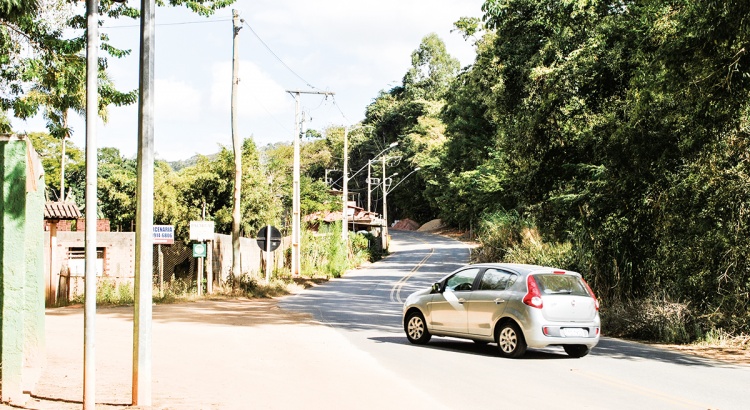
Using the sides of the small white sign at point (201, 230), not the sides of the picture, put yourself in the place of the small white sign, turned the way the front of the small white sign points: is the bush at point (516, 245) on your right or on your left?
on your left

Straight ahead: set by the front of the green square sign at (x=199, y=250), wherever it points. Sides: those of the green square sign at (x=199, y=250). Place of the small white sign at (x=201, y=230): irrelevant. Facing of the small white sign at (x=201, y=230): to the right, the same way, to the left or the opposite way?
the same way

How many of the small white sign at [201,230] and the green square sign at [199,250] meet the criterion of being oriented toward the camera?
2

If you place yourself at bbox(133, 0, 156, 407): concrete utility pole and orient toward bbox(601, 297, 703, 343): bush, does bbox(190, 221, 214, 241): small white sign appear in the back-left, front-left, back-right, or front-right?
front-left

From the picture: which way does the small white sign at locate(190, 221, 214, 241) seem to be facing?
toward the camera

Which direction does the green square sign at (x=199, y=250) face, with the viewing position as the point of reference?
facing the viewer

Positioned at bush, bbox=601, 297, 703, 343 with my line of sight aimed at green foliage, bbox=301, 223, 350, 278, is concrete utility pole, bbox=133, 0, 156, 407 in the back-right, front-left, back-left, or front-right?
back-left

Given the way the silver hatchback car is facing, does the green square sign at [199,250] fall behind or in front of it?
in front

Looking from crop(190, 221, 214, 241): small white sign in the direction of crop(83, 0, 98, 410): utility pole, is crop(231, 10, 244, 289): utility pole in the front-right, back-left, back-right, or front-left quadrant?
back-left

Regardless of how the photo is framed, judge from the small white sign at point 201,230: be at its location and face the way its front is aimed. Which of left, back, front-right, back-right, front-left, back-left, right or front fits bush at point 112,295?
right

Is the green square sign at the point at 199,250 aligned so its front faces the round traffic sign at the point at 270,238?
no

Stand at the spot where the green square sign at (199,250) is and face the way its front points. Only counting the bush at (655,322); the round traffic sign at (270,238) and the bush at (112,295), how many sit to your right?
1

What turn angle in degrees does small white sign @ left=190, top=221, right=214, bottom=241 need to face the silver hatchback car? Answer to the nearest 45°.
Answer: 0° — it already faces it

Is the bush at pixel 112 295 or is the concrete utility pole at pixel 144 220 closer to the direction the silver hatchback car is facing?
the bush

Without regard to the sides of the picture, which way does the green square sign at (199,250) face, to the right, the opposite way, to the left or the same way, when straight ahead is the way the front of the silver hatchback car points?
the opposite way

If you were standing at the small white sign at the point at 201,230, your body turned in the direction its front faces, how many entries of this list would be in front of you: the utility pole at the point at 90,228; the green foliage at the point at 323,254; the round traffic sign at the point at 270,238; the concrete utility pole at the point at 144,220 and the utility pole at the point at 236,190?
2

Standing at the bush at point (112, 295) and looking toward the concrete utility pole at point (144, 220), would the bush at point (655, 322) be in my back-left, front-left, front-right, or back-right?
front-left

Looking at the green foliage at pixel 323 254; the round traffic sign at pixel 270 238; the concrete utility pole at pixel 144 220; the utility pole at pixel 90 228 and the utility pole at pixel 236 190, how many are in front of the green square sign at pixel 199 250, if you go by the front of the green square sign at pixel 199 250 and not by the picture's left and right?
2

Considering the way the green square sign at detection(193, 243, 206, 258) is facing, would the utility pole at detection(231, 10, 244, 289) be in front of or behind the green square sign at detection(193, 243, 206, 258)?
behind

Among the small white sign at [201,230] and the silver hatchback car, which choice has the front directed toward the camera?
the small white sign

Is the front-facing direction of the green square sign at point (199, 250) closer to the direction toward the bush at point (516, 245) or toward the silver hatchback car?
the silver hatchback car

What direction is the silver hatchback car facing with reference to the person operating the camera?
facing away from the viewer and to the left of the viewer

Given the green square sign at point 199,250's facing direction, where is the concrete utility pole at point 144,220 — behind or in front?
in front
